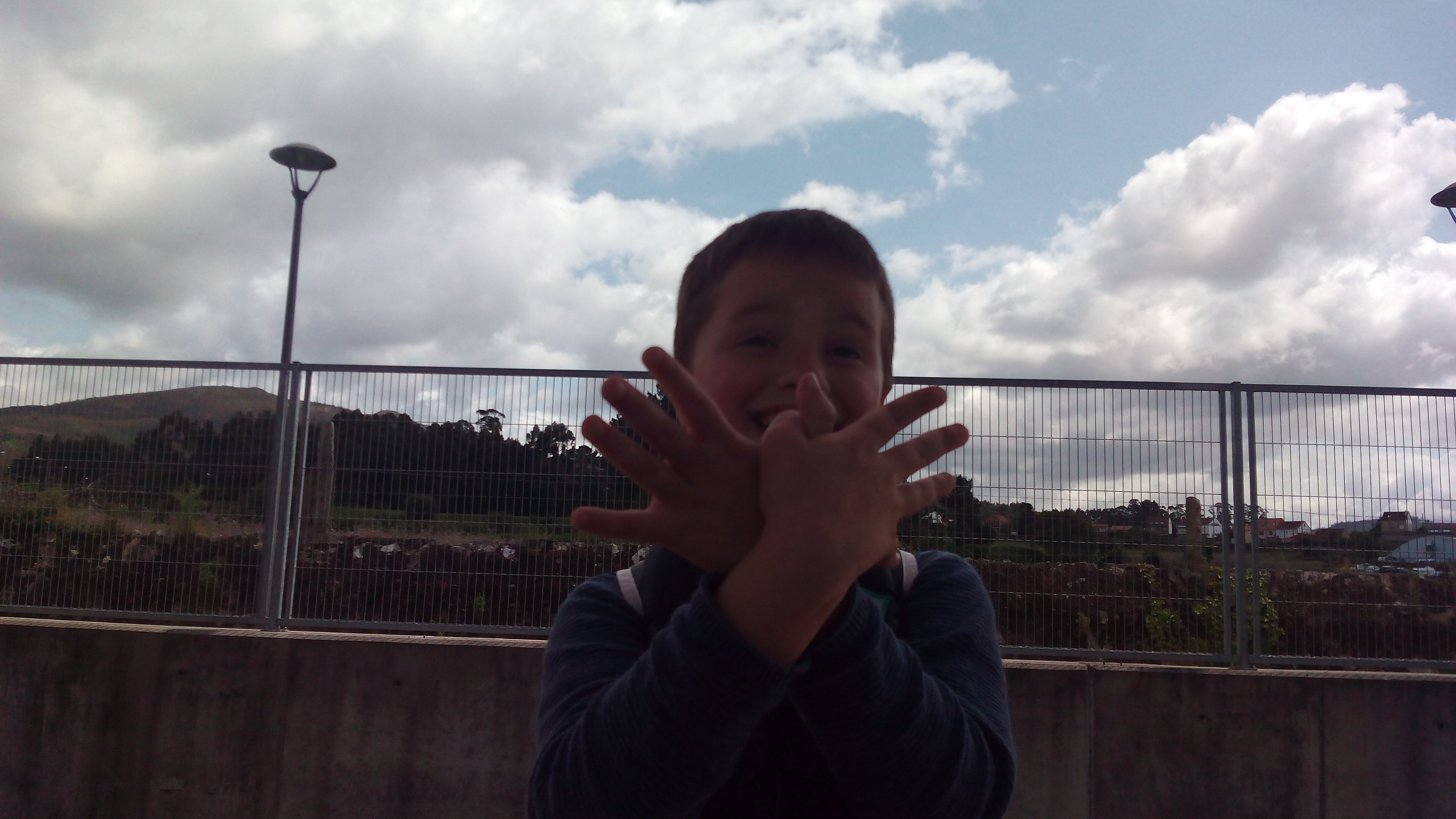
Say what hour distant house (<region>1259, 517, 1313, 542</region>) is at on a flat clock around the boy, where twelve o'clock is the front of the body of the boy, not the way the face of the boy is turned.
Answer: The distant house is roughly at 7 o'clock from the boy.

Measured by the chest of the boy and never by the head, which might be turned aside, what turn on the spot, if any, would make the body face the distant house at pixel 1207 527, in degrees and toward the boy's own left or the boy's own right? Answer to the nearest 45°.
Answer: approximately 135° to the boy's own left

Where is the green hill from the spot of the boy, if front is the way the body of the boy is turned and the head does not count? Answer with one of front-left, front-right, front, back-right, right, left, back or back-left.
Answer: back-right

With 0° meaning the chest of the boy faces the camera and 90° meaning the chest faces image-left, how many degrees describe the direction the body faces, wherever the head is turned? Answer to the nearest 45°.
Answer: approximately 0°

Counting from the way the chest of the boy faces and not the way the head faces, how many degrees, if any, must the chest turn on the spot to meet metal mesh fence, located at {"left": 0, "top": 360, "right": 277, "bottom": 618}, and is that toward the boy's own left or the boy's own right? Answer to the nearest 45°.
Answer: approximately 135° to the boy's own right

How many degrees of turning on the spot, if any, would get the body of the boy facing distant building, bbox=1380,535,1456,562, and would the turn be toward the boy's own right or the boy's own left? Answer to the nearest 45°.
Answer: approximately 135° to the boy's own left
